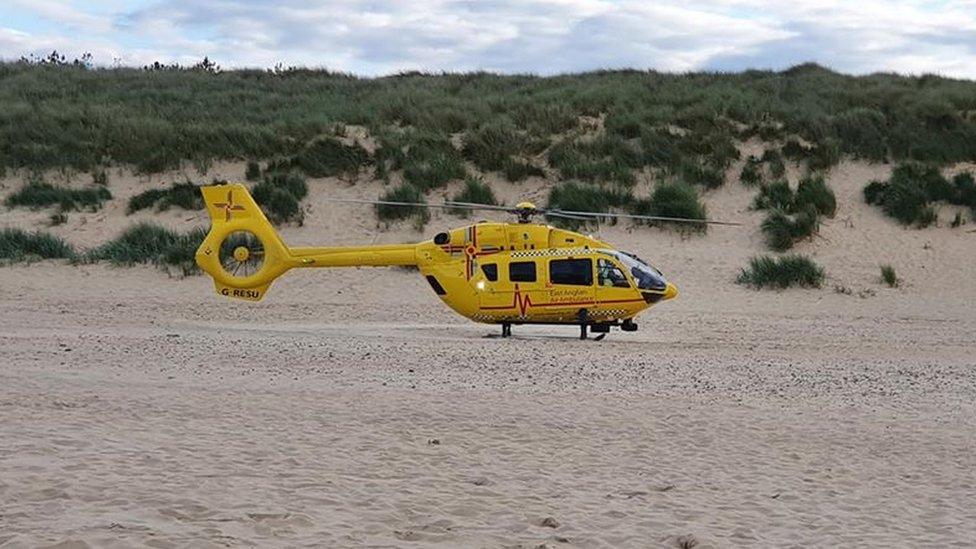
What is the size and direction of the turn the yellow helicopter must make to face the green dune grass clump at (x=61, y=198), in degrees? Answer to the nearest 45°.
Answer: approximately 135° to its left

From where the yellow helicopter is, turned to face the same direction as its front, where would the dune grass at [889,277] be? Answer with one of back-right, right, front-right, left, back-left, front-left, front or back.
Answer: front-left

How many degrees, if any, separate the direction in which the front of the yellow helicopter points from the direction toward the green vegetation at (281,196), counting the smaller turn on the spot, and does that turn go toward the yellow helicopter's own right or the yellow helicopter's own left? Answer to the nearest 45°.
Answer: approximately 135° to the yellow helicopter's own left

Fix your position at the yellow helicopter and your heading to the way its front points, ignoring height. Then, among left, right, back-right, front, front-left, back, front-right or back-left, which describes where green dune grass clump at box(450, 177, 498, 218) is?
left

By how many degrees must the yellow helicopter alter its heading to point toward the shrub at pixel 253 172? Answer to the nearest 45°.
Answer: approximately 135° to its left

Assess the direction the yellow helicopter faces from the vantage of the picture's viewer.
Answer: facing to the right of the viewer

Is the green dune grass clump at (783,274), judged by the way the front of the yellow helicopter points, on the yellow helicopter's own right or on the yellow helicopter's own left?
on the yellow helicopter's own left

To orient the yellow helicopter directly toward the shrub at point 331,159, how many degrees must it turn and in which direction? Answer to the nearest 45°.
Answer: approximately 90° to its left

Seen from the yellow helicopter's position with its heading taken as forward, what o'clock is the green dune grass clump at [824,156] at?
The green dune grass clump is roughly at 10 o'clock from the yellow helicopter.

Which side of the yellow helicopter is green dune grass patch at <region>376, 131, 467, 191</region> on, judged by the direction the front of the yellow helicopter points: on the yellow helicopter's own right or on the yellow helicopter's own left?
on the yellow helicopter's own left

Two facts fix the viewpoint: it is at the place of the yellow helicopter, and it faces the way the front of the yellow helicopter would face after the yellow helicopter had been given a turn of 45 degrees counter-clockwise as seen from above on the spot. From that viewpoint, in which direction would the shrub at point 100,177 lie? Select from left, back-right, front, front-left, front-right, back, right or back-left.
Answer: left
